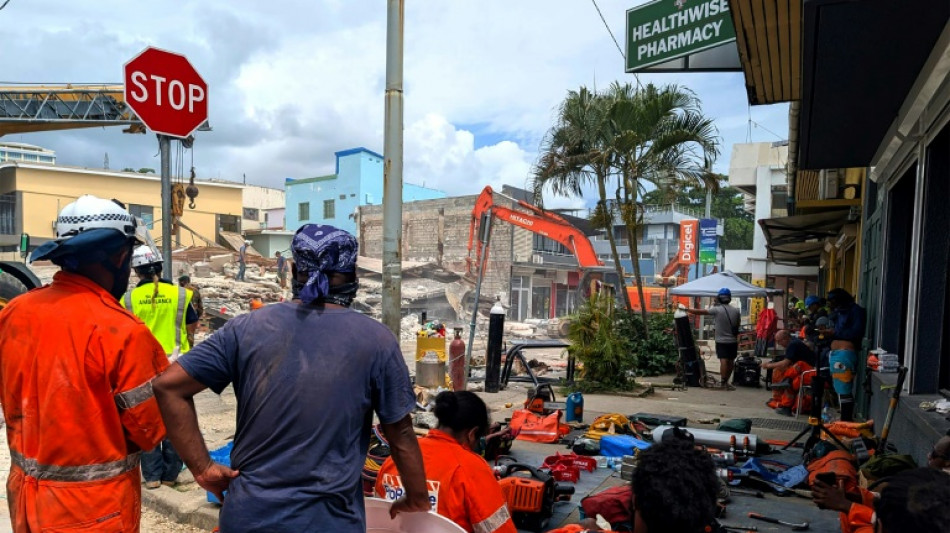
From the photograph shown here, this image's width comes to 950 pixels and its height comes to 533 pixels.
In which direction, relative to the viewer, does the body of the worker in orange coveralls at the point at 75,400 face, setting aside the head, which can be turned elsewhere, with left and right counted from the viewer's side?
facing away from the viewer and to the right of the viewer

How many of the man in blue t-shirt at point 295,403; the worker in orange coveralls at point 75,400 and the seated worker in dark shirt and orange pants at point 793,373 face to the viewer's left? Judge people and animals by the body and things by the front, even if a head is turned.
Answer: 1

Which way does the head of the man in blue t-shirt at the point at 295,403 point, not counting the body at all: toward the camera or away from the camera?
away from the camera

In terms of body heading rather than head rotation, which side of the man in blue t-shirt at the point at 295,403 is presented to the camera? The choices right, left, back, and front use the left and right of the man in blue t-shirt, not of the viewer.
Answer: back

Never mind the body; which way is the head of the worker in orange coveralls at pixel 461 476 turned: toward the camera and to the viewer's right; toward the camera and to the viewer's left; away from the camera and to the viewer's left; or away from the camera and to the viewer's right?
away from the camera and to the viewer's right

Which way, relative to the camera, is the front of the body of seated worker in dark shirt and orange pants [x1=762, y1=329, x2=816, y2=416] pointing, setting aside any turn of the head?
to the viewer's left

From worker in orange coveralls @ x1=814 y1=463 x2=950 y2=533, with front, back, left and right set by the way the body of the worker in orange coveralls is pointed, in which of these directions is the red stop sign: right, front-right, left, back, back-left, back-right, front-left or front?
front-left

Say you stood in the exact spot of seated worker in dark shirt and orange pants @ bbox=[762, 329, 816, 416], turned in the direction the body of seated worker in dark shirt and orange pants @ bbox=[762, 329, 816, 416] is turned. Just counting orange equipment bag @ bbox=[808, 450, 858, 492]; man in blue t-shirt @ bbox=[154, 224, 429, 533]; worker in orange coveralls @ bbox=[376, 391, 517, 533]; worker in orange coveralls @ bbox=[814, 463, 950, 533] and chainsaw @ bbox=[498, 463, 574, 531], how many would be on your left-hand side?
5

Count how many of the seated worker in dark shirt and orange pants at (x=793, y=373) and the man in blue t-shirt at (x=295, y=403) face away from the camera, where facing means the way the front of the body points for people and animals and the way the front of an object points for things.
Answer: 1

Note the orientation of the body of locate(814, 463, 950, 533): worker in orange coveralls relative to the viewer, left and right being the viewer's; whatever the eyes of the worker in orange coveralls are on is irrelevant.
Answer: facing away from the viewer and to the left of the viewer

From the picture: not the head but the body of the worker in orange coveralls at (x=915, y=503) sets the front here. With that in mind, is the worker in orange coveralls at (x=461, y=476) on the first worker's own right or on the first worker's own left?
on the first worker's own left

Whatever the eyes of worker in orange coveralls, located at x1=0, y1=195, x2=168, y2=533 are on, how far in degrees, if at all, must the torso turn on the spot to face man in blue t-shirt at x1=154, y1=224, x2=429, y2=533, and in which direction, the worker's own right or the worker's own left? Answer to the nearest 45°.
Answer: approximately 90° to the worker's own right

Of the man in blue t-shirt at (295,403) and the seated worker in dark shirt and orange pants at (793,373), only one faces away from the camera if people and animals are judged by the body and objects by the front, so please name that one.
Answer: the man in blue t-shirt
